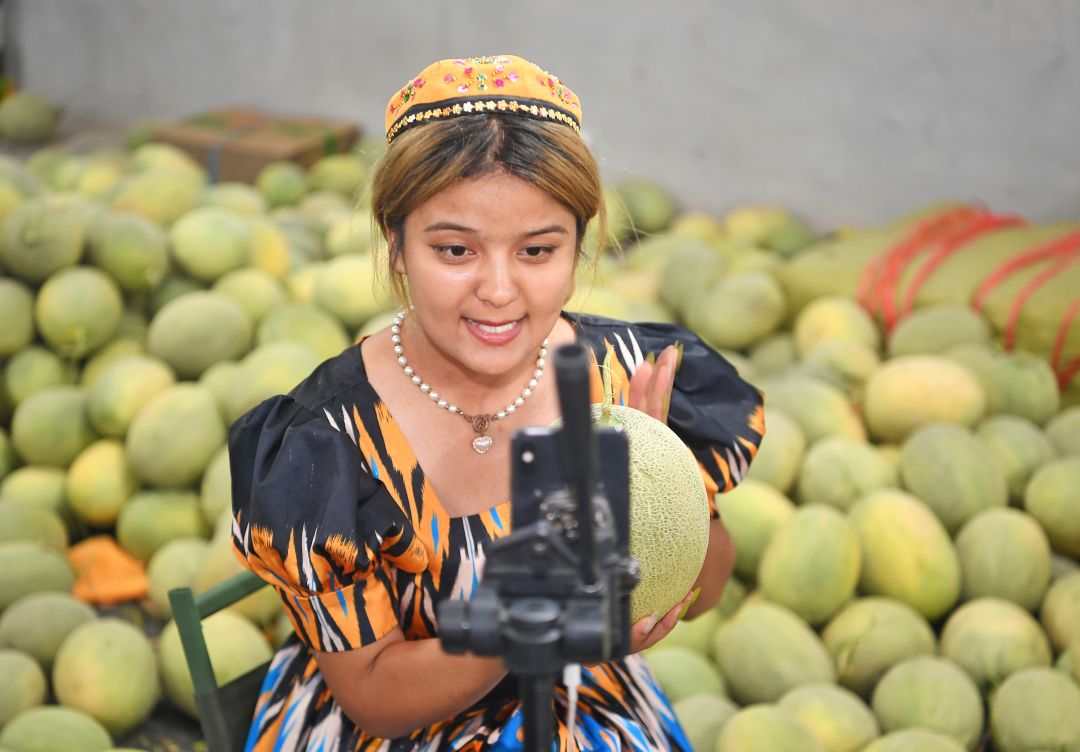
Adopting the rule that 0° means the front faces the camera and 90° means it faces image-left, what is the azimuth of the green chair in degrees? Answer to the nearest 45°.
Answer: approximately 315°

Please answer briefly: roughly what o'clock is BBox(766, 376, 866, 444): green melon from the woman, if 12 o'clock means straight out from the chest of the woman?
The green melon is roughly at 7 o'clock from the woman.

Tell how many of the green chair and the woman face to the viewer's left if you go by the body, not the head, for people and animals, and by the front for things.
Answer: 0

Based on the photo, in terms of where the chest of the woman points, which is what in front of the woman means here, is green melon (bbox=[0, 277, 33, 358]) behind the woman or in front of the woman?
behind

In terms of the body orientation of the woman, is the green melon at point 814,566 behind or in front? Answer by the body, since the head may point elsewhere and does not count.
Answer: behind

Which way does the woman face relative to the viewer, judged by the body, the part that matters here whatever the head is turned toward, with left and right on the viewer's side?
facing the viewer

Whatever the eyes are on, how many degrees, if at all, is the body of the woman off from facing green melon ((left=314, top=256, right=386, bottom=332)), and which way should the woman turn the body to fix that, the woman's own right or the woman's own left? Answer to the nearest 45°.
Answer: approximately 180°

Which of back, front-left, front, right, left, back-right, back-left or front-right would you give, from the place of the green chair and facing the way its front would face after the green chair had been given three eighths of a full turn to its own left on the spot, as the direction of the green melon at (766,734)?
right

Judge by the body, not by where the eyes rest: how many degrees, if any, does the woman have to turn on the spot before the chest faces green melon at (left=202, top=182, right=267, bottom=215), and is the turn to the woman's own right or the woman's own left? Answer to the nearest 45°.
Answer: approximately 180°

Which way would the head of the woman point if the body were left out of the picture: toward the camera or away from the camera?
toward the camera

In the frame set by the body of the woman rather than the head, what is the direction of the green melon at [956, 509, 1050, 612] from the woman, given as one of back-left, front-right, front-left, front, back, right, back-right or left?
back-left
